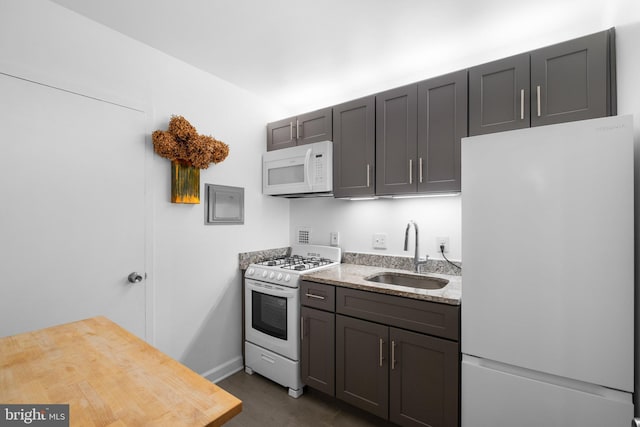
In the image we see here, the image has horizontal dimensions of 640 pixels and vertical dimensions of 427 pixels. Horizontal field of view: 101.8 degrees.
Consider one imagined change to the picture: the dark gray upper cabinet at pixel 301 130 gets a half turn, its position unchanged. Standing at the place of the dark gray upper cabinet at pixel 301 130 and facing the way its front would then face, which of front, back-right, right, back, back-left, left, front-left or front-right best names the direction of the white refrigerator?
right

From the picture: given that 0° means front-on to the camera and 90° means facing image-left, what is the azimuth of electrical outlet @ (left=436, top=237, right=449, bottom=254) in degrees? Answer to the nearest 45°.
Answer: approximately 0°

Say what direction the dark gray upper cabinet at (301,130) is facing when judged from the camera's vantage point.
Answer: facing the viewer and to the left of the viewer

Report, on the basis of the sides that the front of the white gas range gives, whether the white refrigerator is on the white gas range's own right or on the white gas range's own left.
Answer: on the white gas range's own left

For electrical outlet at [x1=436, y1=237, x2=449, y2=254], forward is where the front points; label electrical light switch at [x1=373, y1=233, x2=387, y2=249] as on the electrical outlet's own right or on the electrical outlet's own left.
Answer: on the electrical outlet's own right

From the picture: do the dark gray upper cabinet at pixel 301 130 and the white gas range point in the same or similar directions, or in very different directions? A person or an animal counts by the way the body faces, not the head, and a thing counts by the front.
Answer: same or similar directions

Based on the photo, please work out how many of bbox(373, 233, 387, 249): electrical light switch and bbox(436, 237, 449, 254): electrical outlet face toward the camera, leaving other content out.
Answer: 2

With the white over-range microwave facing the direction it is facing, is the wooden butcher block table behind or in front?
in front

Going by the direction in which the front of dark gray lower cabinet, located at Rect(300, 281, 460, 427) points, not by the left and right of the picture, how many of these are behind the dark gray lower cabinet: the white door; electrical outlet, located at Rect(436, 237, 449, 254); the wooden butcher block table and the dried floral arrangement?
1

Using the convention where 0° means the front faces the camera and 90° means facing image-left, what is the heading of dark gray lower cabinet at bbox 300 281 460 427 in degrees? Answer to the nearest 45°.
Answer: approximately 45°

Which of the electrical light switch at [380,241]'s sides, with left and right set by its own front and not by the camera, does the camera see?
front

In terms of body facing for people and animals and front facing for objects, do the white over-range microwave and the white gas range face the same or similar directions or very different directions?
same or similar directions
